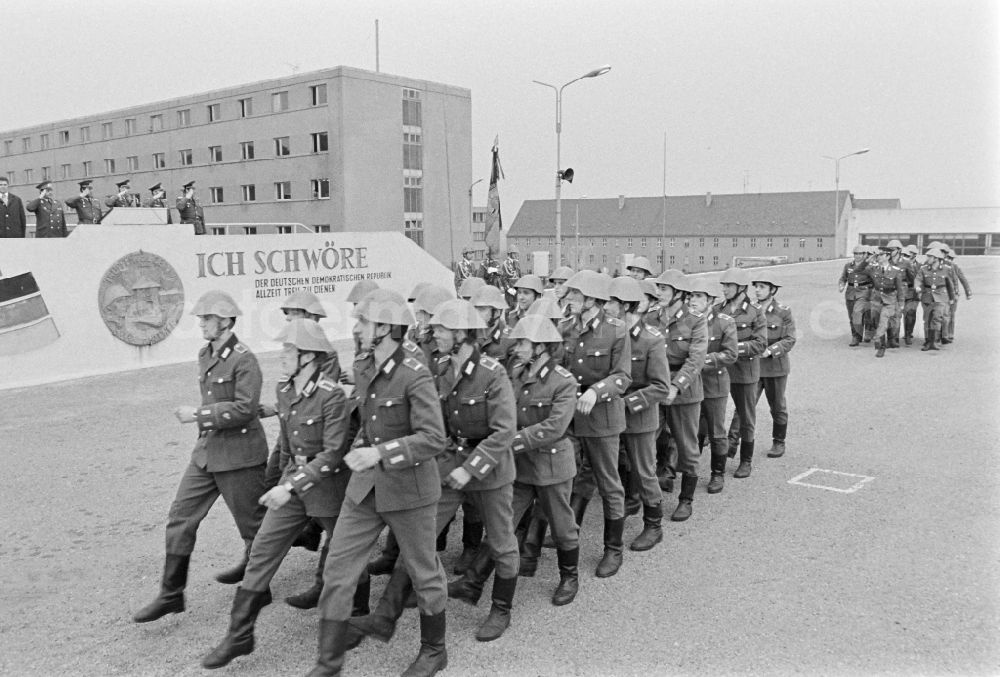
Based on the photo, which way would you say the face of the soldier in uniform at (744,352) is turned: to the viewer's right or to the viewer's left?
to the viewer's left

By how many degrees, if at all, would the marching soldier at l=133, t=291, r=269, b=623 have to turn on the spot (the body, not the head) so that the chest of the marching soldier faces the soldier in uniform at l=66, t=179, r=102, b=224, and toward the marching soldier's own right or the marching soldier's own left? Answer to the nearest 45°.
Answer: approximately 135° to the marching soldier's own right

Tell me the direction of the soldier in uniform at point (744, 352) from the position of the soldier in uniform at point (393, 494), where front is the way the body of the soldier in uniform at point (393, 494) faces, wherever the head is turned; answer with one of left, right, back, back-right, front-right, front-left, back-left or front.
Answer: back

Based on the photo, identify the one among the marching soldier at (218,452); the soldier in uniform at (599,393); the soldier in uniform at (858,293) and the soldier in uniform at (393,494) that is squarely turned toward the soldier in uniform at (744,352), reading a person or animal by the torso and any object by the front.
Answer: the soldier in uniform at (858,293)

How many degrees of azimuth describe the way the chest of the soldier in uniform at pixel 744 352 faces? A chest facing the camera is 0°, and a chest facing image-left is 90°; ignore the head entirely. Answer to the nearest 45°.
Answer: approximately 45°

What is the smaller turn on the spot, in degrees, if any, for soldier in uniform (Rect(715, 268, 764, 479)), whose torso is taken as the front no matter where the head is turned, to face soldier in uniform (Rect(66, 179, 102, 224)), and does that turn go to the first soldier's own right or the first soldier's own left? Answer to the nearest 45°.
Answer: approximately 45° to the first soldier's own right

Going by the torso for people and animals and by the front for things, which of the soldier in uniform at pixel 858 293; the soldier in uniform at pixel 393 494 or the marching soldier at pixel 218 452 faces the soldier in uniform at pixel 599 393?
the soldier in uniform at pixel 858 293

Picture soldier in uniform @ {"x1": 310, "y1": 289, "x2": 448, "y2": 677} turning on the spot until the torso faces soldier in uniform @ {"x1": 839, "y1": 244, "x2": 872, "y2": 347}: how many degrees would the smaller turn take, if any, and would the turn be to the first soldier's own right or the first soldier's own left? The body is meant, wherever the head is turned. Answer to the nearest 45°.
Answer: approximately 180°

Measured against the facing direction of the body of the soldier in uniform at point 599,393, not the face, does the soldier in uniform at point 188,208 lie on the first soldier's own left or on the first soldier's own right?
on the first soldier's own right

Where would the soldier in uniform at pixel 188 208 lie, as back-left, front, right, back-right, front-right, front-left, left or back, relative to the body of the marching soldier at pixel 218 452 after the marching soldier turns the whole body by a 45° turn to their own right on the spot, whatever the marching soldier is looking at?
right

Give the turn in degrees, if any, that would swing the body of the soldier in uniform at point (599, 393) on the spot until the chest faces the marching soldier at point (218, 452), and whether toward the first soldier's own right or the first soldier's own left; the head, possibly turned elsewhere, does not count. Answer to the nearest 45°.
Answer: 0° — they already face them
